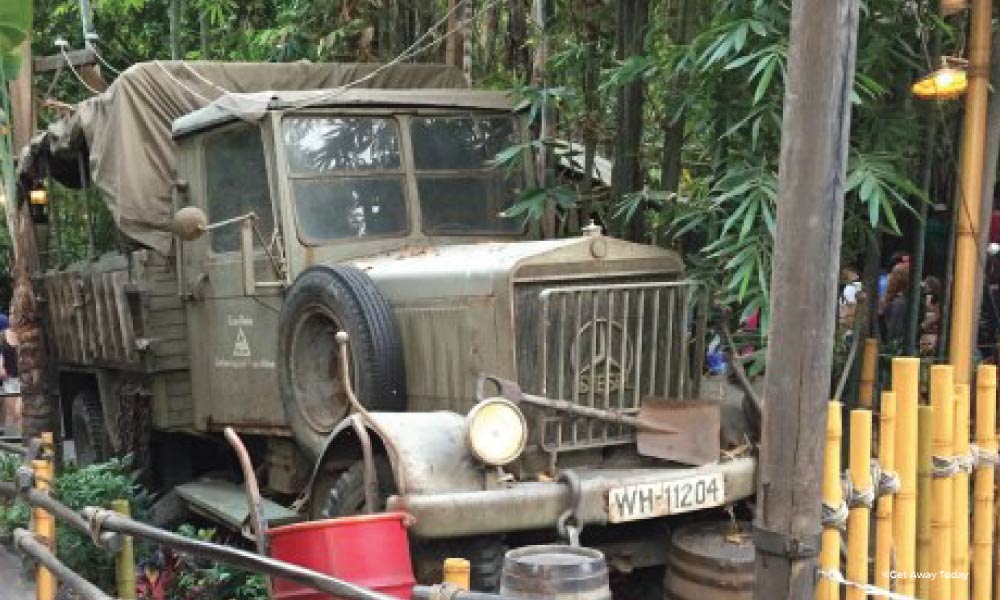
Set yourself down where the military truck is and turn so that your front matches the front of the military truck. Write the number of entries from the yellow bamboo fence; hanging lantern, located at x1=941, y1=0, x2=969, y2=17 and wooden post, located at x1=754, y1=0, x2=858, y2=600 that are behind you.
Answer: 0

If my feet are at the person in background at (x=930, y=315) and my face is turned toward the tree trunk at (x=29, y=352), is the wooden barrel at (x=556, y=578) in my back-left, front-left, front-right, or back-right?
front-left

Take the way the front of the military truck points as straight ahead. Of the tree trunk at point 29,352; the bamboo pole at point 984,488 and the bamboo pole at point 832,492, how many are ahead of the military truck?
2

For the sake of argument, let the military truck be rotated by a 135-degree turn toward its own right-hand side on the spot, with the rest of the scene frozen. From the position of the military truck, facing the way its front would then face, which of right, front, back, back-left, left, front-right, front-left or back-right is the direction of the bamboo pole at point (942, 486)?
back-left

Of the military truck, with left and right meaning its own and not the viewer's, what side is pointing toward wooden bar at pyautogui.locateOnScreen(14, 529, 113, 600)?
right

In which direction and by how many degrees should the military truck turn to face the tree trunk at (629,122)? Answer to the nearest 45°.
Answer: approximately 90° to its left

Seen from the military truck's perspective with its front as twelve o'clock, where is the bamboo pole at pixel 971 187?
The bamboo pole is roughly at 11 o'clock from the military truck.

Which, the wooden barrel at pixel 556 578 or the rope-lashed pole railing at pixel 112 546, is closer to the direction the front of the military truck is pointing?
the wooden barrel

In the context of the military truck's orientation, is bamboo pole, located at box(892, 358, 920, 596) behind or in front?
in front

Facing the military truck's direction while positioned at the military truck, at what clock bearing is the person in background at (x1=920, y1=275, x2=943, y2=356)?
The person in background is roughly at 10 o'clock from the military truck.

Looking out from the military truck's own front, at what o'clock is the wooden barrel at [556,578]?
The wooden barrel is roughly at 1 o'clock from the military truck.

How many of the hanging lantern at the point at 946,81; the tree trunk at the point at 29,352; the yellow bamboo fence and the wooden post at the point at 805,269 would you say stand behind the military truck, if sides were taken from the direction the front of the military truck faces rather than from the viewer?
1

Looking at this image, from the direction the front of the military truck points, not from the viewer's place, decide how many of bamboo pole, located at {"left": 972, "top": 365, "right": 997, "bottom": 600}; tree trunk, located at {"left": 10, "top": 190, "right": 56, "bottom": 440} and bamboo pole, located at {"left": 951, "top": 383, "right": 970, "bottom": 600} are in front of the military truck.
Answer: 2

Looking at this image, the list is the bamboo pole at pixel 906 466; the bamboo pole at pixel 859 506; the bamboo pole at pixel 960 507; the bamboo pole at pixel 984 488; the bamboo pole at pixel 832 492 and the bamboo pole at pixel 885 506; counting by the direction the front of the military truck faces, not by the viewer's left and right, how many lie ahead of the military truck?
6

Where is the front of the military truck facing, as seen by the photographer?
facing the viewer and to the right of the viewer

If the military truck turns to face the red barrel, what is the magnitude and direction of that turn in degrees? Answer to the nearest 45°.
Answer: approximately 45° to its right

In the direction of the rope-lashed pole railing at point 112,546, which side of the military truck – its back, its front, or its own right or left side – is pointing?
right

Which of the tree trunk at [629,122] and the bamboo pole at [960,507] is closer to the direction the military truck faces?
the bamboo pole
